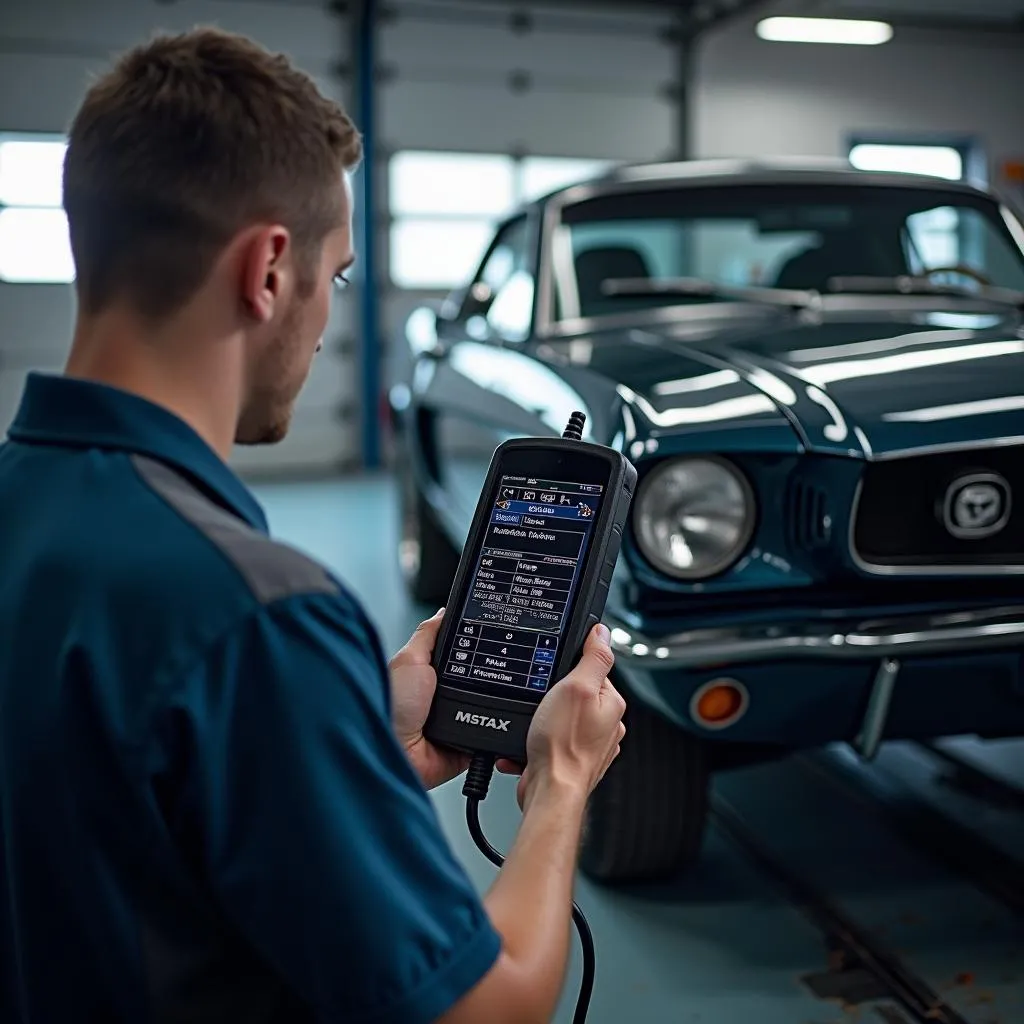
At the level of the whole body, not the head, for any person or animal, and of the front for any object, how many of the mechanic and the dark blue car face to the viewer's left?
0

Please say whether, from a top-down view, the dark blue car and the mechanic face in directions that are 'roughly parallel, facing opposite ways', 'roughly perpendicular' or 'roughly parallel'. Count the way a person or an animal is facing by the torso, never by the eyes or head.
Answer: roughly perpendicular

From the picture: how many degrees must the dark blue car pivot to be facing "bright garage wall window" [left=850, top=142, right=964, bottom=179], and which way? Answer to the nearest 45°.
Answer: approximately 135° to its left

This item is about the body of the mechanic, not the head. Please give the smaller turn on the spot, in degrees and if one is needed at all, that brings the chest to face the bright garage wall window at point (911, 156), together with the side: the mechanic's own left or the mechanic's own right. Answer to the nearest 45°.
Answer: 0° — they already face it

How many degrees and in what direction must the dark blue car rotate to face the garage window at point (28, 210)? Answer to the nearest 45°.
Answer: approximately 180°

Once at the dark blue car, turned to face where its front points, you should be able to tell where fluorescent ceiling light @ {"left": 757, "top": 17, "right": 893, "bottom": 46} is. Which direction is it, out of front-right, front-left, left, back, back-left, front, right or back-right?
back-left

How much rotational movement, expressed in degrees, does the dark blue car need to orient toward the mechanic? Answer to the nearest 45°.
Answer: approximately 45° to its right

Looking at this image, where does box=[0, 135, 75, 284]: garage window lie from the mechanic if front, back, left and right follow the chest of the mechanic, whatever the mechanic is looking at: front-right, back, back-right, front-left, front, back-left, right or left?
front-left

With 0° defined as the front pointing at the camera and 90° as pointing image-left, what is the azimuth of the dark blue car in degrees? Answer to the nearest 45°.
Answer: approximately 315°

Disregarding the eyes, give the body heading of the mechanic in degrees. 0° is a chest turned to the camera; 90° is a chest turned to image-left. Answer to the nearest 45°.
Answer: approximately 225°

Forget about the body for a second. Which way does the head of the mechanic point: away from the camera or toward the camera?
away from the camera

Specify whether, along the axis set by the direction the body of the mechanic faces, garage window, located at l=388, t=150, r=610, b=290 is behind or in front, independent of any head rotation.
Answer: in front
